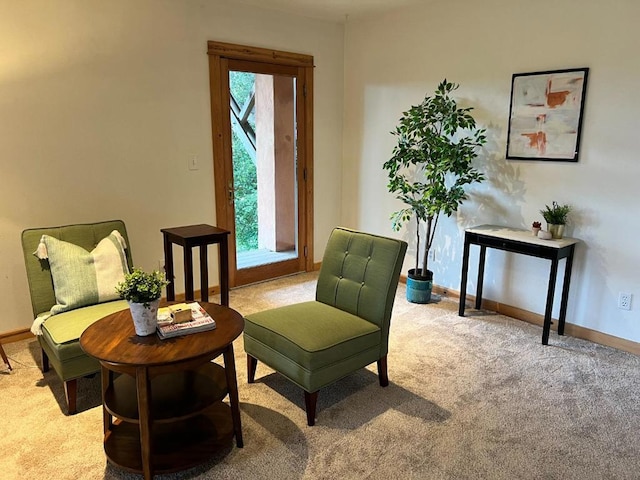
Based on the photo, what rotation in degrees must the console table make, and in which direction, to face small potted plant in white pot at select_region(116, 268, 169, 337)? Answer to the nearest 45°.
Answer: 0° — it already faces it

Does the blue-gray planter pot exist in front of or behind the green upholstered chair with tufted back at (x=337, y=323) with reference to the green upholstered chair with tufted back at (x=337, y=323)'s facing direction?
behind

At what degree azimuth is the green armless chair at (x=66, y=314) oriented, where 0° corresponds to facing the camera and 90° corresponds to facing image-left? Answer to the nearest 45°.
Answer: approximately 315°

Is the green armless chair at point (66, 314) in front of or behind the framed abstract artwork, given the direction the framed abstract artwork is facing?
in front

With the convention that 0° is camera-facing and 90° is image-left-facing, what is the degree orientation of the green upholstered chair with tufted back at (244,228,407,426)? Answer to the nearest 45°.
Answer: approximately 45°

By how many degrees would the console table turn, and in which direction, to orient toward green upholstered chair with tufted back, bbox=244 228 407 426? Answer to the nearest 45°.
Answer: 0° — it already faces it

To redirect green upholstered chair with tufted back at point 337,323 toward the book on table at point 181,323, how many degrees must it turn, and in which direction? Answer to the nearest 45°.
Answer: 0° — it already faces it

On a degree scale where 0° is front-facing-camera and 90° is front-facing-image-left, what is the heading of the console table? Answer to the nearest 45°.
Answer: approximately 45°

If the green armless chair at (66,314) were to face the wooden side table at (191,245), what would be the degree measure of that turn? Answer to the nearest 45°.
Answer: approximately 135° to its left
